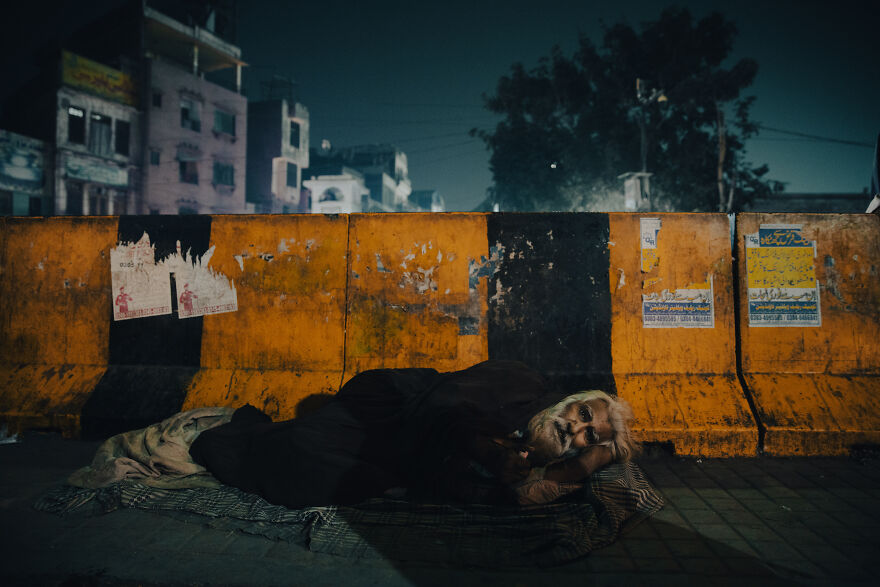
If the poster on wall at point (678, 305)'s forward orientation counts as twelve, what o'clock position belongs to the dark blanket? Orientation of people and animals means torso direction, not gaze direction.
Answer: The dark blanket is roughly at 1 o'clock from the poster on wall.

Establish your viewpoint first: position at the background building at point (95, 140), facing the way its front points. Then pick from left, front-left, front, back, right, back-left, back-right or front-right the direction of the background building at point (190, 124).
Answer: left

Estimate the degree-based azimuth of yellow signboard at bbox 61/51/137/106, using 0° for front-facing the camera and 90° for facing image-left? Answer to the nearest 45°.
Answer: approximately 315°

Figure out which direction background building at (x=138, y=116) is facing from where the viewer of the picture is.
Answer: facing the viewer and to the right of the viewer

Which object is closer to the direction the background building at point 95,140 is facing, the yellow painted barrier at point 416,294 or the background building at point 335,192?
the yellow painted barrier

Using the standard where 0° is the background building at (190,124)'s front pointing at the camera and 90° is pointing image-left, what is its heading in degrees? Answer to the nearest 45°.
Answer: approximately 315°

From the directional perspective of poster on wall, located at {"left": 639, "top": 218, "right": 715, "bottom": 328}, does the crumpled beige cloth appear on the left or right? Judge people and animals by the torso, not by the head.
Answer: on its right

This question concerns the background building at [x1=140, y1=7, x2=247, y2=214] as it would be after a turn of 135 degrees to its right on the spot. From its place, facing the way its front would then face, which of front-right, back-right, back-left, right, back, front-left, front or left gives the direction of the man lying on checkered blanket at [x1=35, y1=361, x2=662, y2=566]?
left

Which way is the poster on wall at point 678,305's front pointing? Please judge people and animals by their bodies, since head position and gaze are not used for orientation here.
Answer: toward the camera

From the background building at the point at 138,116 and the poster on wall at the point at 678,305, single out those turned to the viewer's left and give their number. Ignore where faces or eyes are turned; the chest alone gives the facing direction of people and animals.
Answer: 0

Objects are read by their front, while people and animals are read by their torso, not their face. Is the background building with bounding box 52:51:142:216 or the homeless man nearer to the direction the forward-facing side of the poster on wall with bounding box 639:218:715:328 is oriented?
the homeless man

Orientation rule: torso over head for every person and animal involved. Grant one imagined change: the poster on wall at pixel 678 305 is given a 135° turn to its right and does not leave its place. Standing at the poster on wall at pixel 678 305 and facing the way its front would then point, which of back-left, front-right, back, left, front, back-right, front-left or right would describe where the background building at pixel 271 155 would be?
front

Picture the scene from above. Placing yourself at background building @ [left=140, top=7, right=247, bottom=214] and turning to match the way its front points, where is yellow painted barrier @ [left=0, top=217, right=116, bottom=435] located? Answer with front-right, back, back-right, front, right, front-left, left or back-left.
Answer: front-right
